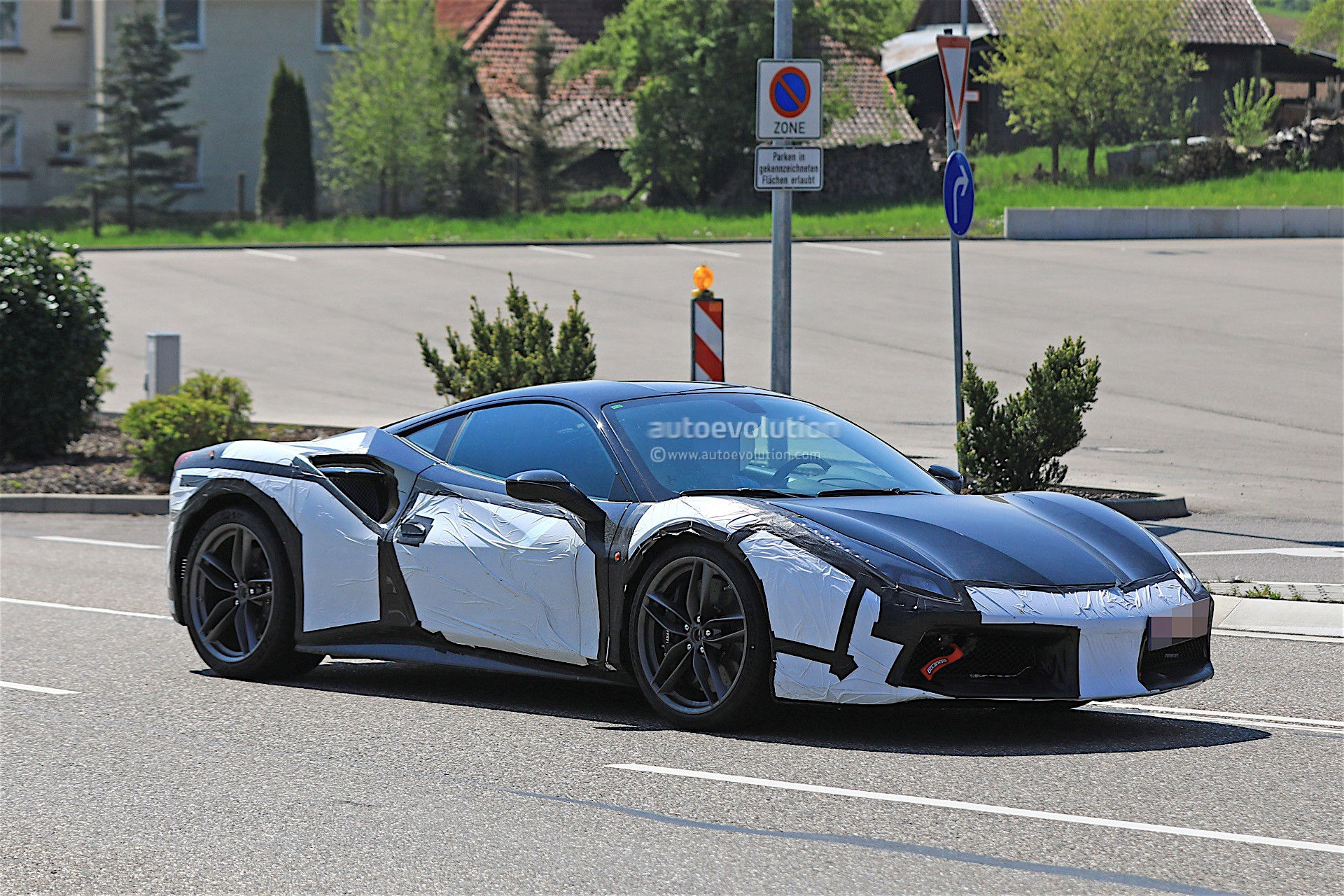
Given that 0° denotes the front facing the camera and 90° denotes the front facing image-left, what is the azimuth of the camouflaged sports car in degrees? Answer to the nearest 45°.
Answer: approximately 315°

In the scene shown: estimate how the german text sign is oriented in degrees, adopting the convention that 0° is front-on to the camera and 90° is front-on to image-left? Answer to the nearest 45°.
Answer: approximately 0°

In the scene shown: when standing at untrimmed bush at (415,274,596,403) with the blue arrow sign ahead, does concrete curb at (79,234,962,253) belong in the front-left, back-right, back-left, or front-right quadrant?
back-left

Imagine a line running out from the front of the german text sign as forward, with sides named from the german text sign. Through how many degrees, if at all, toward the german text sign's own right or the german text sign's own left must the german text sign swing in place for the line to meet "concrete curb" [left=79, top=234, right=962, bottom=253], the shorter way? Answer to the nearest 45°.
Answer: approximately 180°

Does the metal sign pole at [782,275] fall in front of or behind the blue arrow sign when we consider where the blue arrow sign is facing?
behind

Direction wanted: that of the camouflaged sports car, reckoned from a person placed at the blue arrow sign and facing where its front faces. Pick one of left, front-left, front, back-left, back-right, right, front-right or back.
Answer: front-right

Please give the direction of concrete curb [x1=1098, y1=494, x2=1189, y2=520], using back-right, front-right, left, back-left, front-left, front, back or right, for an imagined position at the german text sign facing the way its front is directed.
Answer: left

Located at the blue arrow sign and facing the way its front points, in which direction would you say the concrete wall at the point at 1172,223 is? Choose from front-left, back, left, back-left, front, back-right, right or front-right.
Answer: back-left

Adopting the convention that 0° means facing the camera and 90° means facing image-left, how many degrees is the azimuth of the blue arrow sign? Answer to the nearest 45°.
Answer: approximately 315°

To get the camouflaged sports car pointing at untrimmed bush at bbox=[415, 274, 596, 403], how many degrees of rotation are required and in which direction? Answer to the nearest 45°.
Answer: approximately 135° to its left

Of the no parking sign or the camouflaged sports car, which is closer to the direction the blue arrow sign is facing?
the camouflaged sports car

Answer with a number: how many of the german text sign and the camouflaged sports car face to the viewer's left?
0
